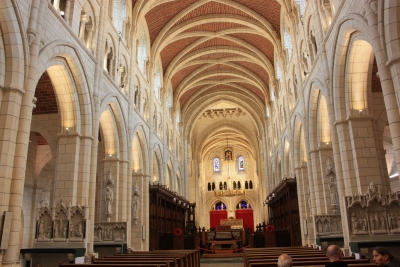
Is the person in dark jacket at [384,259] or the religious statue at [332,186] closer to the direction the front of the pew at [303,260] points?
the religious statue

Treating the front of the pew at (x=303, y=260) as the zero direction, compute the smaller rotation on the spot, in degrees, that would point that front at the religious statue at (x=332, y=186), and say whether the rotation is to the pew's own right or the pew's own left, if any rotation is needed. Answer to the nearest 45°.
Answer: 0° — it already faces it

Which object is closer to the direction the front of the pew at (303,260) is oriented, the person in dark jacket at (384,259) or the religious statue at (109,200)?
the religious statue

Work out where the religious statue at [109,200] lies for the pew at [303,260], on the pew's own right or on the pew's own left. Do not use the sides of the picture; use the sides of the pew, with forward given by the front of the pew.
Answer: on the pew's own left

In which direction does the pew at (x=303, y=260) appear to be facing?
away from the camera

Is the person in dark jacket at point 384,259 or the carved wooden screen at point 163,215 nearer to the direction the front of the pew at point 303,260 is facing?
the carved wooden screen

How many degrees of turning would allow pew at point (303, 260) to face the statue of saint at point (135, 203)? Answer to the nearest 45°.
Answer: approximately 45° to its left

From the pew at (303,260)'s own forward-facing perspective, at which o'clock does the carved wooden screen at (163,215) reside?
The carved wooden screen is roughly at 11 o'clock from the pew.
